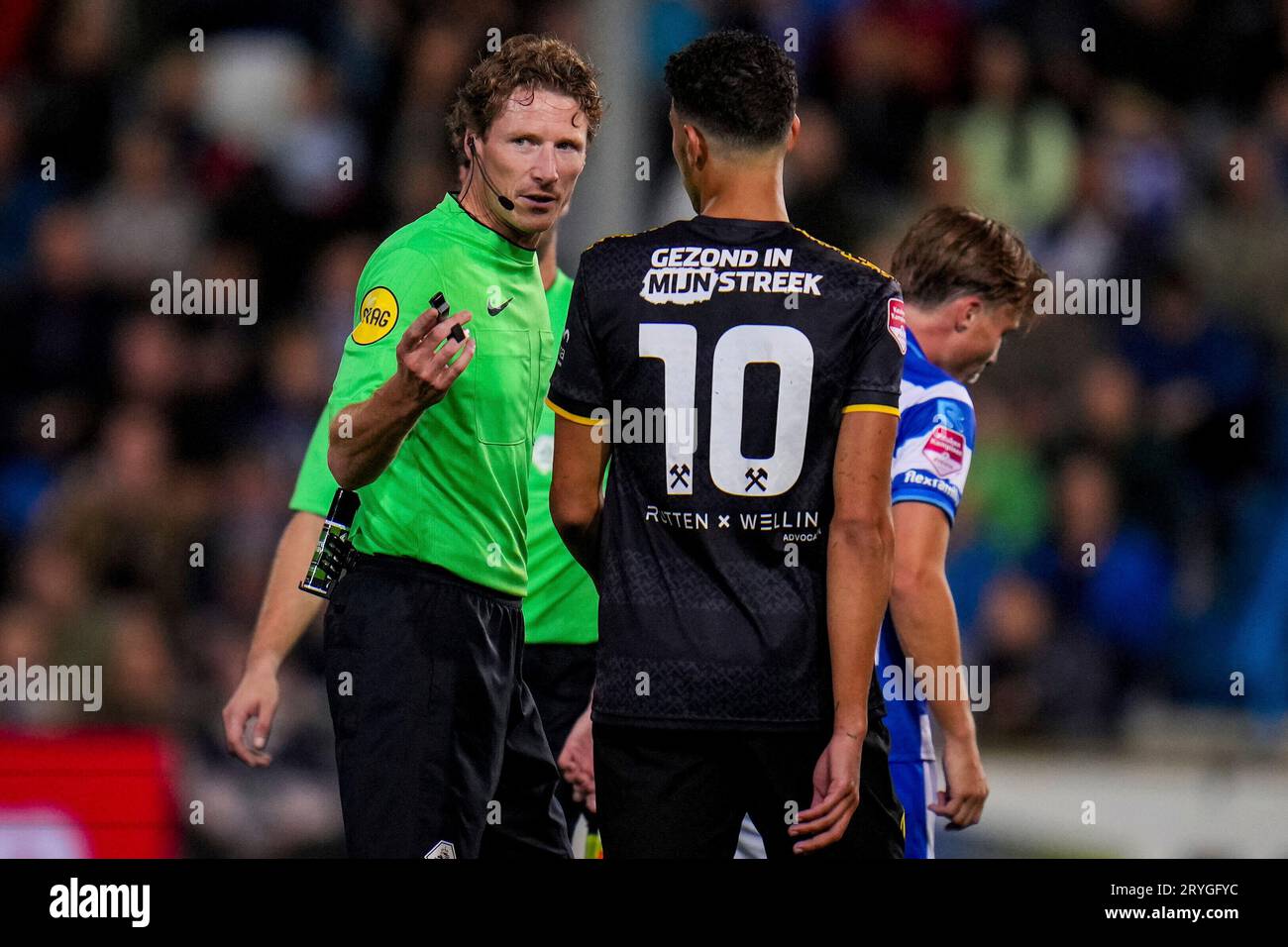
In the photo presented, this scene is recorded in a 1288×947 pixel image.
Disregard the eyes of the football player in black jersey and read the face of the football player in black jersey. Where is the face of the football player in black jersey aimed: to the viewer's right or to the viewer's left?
to the viewer's left

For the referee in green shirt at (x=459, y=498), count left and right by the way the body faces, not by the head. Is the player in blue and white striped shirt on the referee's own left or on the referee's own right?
on the referee's own left

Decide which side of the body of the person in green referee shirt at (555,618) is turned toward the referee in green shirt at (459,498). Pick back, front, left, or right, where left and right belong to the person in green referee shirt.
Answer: front

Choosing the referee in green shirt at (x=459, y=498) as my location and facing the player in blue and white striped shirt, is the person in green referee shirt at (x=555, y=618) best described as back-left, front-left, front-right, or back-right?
front-left

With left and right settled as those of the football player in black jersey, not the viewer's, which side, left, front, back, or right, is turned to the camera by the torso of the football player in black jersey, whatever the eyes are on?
back

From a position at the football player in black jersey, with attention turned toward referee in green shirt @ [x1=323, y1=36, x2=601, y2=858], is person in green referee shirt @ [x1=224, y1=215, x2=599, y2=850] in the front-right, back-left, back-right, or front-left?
front-right

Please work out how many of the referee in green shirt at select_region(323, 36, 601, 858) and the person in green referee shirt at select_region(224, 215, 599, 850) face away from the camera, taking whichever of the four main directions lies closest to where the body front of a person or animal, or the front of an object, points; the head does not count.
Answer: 0

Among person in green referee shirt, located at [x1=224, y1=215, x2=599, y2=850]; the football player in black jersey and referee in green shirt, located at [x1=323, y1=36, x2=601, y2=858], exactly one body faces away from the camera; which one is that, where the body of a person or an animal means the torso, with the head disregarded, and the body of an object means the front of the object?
the football player in black jersey

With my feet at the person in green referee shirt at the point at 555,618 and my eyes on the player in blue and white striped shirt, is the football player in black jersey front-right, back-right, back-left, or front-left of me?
front-right

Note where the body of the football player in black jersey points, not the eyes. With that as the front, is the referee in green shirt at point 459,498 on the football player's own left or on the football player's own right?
on the football player's own left

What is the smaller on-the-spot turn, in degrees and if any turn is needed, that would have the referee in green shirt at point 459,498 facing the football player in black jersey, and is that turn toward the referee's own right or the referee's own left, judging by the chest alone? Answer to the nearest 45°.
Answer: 0° — they already face them

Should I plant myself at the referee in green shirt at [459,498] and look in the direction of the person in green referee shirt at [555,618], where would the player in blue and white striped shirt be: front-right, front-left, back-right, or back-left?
front-right

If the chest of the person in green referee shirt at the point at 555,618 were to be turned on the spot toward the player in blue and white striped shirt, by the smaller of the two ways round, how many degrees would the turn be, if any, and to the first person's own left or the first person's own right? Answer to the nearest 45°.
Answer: approximately 45° to the first person's own left

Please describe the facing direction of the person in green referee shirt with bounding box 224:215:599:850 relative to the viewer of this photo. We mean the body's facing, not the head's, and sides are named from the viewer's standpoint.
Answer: facing the viewer

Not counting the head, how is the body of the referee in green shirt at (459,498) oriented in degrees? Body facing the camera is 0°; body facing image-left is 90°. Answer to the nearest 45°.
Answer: approximately 315°

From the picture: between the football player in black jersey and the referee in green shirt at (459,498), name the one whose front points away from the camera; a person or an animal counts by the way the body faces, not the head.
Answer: the football player in black jersey

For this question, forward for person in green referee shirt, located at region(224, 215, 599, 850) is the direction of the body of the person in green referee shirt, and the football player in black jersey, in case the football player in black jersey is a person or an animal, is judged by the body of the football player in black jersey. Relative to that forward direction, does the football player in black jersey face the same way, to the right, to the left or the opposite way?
the opposite way

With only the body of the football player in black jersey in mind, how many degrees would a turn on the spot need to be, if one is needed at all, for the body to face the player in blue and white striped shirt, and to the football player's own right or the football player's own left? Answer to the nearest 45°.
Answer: approximately 45° to the football player's own right
